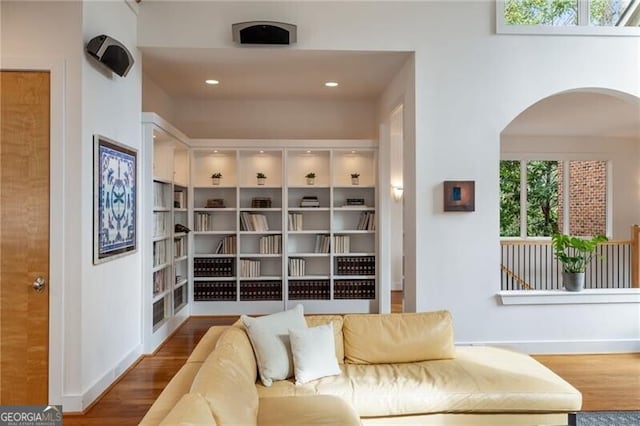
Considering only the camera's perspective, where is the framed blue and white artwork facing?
facing the viewer and to the right of the viewer

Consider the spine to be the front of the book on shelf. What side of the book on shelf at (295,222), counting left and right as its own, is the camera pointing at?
front

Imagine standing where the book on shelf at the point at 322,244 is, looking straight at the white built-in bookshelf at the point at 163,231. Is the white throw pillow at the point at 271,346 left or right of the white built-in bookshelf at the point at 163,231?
left

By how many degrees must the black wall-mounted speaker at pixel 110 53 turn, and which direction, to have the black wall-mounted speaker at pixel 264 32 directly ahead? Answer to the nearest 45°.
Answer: approximately 45° to its left

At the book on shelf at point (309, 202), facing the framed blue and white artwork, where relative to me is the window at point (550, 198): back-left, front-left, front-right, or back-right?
back-left

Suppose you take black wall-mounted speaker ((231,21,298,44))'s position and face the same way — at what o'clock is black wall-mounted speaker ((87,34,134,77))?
black wall-mounted speaker ((87,34,134,77)) is roughly at 2 o'clock from black wall-mounted speaker ((231,21,298,44)).

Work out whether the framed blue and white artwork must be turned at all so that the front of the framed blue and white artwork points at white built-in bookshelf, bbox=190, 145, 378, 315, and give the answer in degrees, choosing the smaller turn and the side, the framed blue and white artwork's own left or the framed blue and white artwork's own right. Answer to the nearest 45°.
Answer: approximately 90° to the framed blue and white artwork's own left

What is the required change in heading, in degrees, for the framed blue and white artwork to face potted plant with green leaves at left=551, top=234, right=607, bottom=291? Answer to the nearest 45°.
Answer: approximately 45° to its left

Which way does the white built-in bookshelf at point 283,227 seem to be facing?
toward the camera

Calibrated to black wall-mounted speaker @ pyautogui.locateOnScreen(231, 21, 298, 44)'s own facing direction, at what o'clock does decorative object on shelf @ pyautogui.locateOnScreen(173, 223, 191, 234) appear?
The decorative object on shelf is roughly at 5 o'clock from the black wall-mounted speaker.

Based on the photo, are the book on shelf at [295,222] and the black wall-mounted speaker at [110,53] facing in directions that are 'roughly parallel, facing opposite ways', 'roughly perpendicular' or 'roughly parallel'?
roughly perpendicular

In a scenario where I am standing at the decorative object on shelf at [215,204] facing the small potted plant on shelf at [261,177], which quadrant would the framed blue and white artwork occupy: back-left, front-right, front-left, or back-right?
back-right
